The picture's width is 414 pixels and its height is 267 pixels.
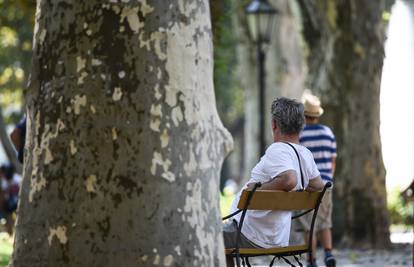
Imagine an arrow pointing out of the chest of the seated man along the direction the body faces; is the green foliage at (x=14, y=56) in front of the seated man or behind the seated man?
in front

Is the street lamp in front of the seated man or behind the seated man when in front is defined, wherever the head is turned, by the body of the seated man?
in front

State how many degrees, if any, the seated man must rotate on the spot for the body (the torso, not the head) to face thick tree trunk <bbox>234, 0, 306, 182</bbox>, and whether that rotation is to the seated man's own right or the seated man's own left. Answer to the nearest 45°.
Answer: approximately 45° to the seated man's own right

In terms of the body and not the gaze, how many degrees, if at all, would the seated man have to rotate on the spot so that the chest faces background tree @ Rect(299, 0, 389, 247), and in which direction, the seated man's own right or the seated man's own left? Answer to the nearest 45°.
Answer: approximately 45° to the seated man's own right

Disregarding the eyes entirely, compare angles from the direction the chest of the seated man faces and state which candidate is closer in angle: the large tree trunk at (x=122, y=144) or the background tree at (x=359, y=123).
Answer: the background tree

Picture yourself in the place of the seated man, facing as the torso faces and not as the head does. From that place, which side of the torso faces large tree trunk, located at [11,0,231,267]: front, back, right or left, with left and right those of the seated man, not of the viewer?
left

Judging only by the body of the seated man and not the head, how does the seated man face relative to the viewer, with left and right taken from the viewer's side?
facing away from the viewer and to the left of the viewer
